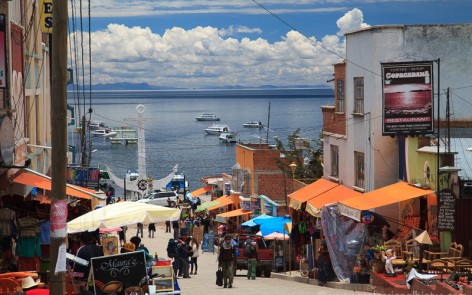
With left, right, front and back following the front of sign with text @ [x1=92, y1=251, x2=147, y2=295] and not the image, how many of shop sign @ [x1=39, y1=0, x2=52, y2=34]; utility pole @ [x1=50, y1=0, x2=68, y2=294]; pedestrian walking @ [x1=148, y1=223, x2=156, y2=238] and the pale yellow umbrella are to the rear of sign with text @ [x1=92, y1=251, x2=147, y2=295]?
3

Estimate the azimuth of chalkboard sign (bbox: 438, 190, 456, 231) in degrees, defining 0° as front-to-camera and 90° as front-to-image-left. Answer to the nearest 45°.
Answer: approximately 0°

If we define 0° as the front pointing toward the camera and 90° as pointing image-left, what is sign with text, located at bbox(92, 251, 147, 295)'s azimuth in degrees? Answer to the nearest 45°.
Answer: approximately 0°

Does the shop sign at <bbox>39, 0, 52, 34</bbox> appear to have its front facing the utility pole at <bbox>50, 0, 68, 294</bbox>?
yes

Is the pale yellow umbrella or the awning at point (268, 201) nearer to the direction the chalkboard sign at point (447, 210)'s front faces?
the pale yellow umbrella

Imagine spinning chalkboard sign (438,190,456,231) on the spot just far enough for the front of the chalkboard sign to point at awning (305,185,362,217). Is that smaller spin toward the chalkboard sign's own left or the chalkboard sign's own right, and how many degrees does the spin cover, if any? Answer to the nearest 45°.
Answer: approximately 135° to the chalkboard sign's own right
